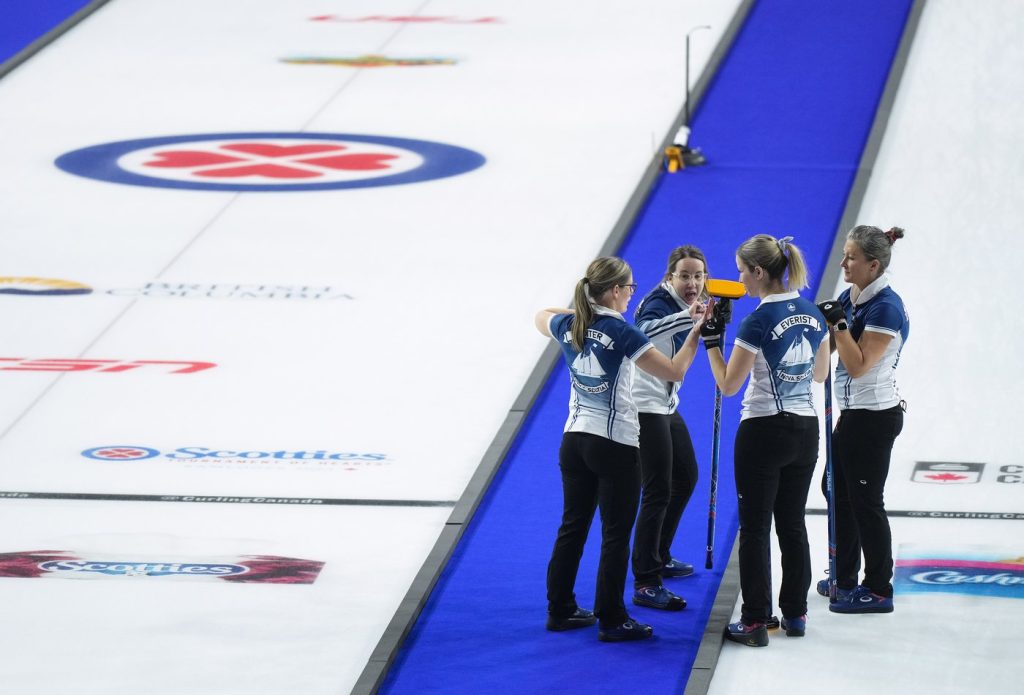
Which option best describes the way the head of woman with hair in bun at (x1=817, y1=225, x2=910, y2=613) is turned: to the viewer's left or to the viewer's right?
to the viewer's left

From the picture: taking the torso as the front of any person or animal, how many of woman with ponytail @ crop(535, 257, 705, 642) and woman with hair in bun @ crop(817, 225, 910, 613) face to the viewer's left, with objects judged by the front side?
1

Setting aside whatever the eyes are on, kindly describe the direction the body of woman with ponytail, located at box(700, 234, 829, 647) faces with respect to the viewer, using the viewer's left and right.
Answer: facing away from the viewer and to the left of the viewer

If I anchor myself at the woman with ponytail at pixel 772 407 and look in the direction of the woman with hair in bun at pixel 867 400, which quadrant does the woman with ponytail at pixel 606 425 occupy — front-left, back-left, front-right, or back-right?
back-left

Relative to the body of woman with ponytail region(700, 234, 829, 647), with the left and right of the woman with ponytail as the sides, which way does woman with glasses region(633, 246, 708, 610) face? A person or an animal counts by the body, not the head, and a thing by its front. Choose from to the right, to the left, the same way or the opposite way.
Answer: the opposite way

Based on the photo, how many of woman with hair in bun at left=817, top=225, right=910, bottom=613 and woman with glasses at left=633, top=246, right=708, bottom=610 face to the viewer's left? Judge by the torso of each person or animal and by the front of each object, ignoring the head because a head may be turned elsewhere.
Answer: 1

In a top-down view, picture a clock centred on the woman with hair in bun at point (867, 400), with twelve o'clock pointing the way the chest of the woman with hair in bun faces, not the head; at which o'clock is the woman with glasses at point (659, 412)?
The woman with glasses is roughly at 12 o'clock from the woman with hair in bun.

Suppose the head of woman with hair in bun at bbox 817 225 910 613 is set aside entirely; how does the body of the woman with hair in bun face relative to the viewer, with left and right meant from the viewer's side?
facing to the left of the viewer

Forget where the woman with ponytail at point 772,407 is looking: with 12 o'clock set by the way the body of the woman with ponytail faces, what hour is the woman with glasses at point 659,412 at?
The woman with glasses is roughly at 12 o'clock from the woman with ponytail.

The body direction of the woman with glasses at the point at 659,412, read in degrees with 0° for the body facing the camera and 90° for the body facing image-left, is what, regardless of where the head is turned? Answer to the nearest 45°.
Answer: approximately 315°

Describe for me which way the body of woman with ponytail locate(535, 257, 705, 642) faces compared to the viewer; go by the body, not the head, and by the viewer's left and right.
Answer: facing away from the viewer and to the right of the viewer
